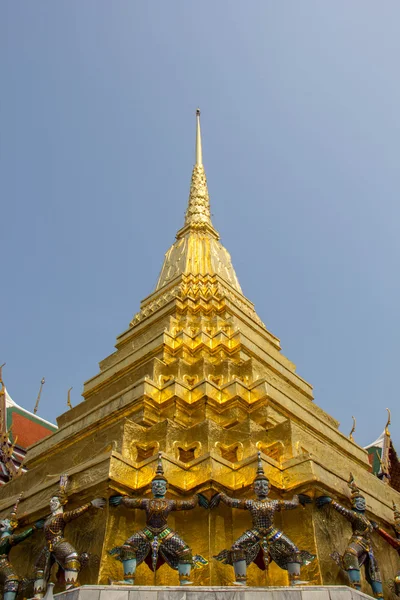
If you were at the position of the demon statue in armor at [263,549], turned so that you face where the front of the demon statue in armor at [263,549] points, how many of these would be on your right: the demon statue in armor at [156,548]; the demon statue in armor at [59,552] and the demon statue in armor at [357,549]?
2

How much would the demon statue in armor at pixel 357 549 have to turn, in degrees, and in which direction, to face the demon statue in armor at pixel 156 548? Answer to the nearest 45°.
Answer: approximately 90° to its right

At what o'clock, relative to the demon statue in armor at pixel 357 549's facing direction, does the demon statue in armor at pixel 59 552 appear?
the demon statue in armor at pixel 59 552 is roughly at 4 o'clock from the demon statue in armor at pixel 357 549.

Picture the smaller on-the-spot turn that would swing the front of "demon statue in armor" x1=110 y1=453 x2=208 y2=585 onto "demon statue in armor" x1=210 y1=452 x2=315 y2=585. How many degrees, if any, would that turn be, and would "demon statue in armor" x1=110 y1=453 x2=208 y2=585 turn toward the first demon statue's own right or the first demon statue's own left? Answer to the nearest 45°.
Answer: approximately 90° to the first demon statue's own left

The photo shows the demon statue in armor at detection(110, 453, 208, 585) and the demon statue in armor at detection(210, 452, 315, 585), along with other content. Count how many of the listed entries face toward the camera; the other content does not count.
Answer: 2

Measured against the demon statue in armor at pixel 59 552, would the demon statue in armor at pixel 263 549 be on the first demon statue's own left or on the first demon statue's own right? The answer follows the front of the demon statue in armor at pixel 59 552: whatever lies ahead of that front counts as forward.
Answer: on the first demon statue's own left

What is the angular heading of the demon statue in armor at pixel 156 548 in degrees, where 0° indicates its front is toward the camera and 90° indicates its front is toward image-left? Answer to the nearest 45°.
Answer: approximately 0°

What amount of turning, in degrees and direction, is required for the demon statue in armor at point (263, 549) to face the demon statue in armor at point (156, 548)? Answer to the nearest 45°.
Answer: approximately 90° to its right

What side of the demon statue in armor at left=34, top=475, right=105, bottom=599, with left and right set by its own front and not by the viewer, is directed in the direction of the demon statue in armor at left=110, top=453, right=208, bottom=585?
left
